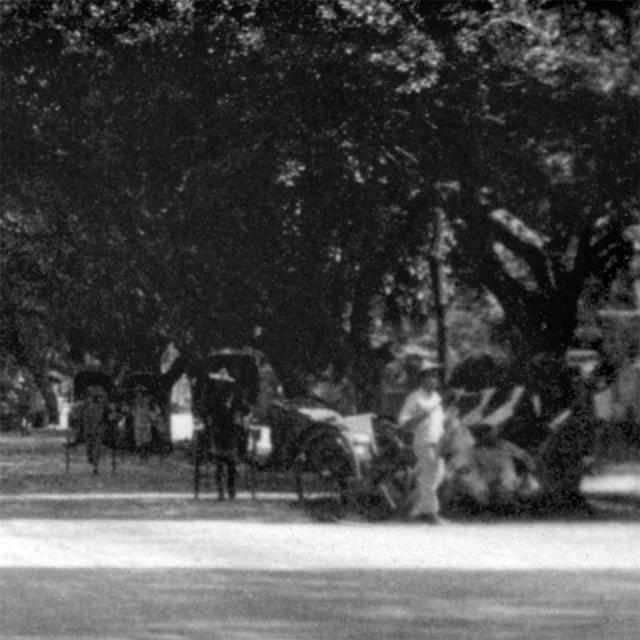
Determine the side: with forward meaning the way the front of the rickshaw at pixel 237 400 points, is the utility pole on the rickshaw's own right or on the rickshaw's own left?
on the rickshaw's own left

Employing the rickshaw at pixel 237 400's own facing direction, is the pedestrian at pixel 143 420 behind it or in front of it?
behind

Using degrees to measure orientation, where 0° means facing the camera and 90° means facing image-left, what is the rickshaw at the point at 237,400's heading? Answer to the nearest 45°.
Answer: approximately 0°

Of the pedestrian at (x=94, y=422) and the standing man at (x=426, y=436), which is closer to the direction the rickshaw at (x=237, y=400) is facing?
the standing man
